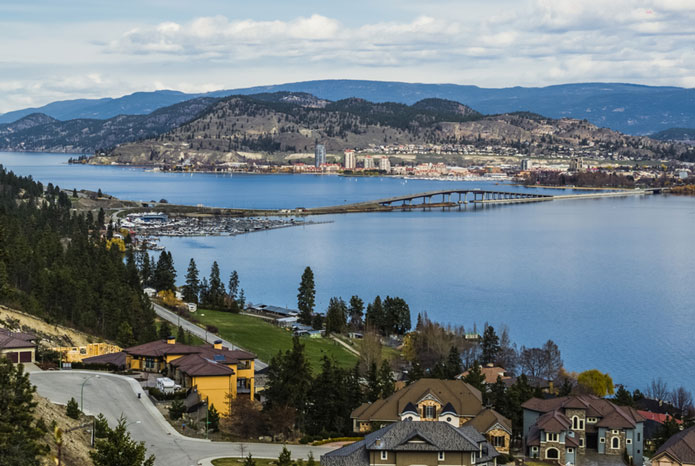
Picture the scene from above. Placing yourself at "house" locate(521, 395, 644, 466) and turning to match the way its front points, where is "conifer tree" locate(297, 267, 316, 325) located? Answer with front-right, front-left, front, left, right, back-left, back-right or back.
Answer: back-right

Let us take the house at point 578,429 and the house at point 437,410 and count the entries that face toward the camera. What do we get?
2

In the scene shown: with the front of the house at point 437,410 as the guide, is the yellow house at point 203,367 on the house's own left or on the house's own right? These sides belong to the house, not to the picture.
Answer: on the house's own right

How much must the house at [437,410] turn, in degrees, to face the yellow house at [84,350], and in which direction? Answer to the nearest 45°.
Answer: approximately 90° to its right

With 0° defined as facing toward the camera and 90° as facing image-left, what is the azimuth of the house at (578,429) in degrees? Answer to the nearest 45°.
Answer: approximately 0°

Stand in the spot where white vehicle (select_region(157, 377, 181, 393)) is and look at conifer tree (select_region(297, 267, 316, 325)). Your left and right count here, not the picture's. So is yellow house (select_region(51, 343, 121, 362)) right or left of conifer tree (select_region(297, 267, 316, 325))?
left

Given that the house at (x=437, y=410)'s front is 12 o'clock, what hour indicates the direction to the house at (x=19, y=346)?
the house at (x=19, y=346) is roughly at 3 o'clock from the house at (x=437, y=410).

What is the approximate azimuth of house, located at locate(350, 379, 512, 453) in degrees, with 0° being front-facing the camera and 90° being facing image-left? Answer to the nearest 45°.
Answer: approximately 0°

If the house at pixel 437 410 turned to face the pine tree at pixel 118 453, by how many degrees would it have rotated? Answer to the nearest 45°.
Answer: approximately 45° to its right

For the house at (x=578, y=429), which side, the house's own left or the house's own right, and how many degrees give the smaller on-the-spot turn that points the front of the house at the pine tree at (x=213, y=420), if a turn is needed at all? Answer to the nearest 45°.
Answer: approximately 45° to the house's own right

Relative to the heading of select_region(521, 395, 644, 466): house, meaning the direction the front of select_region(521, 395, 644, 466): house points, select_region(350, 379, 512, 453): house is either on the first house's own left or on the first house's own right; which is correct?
on the first house's own right

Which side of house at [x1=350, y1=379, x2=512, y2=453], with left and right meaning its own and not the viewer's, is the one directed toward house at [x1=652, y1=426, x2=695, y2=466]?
left

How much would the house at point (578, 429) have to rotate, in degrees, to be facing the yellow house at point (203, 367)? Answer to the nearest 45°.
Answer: approximately 90° to its right
